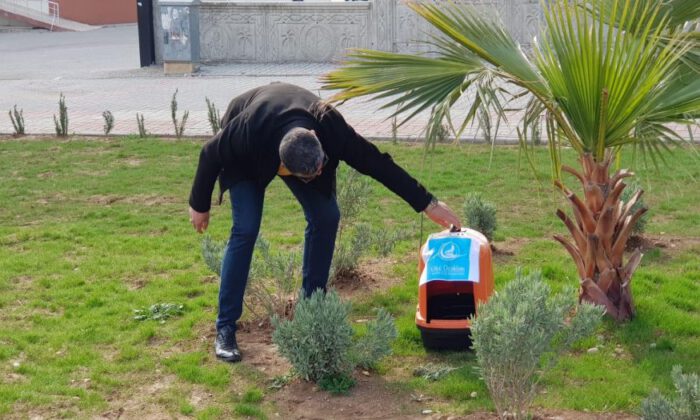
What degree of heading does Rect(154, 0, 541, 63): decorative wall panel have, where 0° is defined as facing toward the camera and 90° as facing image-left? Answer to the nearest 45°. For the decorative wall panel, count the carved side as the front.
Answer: approximately 0°

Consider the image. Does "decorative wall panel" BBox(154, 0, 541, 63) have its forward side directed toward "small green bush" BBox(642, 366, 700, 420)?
yes

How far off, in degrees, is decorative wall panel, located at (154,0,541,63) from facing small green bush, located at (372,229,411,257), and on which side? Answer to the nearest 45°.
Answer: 0° — it already faces it

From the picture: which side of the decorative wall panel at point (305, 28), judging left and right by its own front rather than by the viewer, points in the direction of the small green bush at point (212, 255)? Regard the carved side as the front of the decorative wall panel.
front

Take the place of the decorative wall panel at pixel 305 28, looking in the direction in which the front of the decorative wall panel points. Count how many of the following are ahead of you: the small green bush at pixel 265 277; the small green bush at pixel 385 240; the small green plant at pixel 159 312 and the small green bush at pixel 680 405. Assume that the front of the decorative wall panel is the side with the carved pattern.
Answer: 4

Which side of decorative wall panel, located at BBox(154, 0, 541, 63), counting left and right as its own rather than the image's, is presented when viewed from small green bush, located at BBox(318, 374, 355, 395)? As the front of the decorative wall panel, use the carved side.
front

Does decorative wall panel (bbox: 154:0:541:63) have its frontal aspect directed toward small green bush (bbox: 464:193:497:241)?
yes

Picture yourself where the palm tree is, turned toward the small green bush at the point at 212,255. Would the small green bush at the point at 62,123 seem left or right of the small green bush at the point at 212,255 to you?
right

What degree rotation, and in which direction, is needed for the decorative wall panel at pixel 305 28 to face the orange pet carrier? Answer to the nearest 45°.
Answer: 0° — it already faces it

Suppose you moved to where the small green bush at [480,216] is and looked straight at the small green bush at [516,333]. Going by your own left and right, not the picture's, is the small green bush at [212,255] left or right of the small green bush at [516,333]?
right
